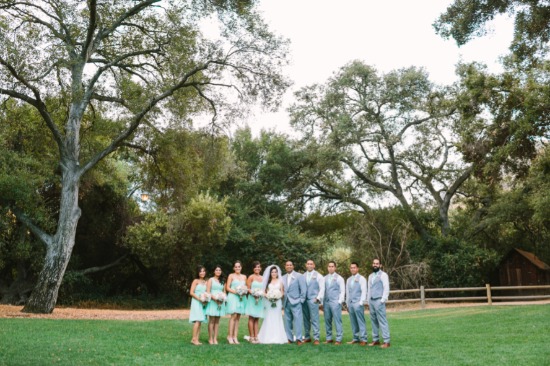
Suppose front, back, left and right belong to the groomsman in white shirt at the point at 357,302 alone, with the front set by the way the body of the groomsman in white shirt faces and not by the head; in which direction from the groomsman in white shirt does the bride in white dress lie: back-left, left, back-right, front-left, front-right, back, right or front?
front-right

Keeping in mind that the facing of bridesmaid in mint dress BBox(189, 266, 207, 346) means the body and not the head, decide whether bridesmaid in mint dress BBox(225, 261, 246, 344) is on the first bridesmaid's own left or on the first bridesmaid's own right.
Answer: on the first bridesmaid's own left

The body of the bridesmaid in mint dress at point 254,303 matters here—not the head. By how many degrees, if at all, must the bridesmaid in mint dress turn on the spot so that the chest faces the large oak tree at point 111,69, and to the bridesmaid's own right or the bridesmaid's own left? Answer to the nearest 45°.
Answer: approximately 180°

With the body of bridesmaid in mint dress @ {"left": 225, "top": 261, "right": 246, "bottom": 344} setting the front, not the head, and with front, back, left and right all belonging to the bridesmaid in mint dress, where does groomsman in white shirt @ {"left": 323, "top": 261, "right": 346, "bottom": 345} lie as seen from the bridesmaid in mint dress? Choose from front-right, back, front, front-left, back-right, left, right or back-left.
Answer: front-left

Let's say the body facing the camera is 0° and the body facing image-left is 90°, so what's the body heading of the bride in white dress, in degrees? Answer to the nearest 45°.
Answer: approximately 0°

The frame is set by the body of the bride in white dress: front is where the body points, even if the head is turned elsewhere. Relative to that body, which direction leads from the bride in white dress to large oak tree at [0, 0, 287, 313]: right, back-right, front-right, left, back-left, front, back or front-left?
back-right

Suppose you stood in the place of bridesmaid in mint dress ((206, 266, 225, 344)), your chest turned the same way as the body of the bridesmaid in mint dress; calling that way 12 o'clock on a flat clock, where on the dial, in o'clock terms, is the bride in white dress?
The bride in white dress is roughly at 10 o'clock from the bridesmaid in mint dress.

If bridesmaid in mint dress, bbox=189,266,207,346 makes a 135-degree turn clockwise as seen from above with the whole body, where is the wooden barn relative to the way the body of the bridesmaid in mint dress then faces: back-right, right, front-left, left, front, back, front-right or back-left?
back-right
